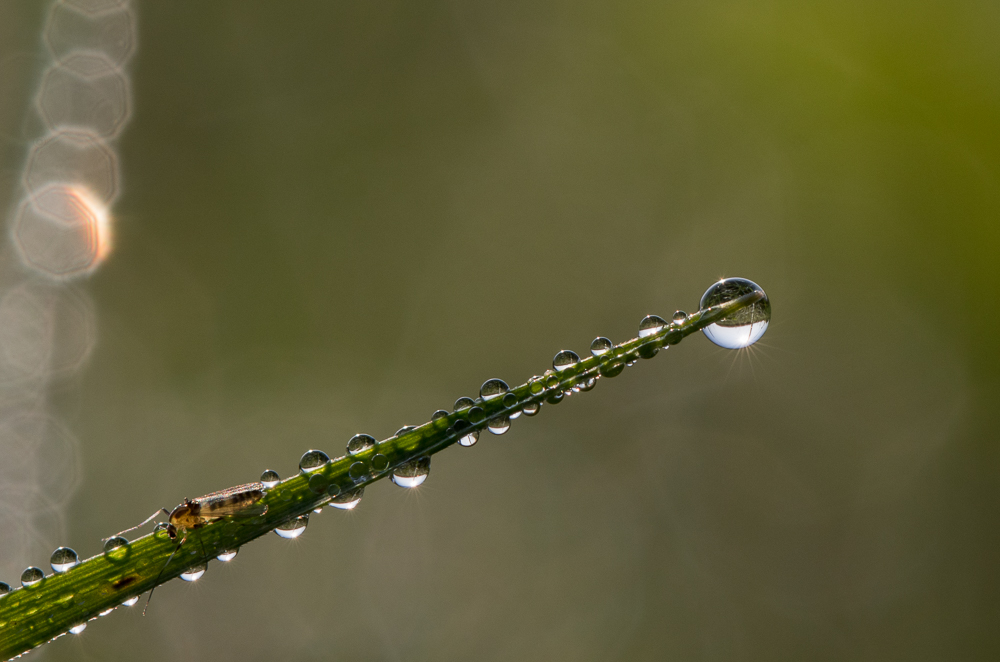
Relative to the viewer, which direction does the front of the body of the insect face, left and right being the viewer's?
facing to the left of the viewer
